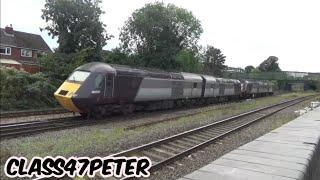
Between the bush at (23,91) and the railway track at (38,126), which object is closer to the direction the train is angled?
the railway track

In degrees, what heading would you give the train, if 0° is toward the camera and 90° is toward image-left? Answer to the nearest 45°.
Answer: approximately 45°

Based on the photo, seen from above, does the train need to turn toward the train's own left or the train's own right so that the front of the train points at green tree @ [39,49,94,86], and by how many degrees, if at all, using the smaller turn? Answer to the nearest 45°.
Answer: approximately 90° to the train's own right

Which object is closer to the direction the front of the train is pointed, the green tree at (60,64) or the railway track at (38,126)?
the railway track

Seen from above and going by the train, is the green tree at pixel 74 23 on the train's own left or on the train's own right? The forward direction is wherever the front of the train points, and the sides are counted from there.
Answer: on the train's own right

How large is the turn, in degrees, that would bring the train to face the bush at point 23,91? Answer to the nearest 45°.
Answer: approximately 90° to its right

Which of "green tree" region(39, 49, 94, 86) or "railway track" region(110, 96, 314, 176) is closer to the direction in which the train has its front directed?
the railway track
